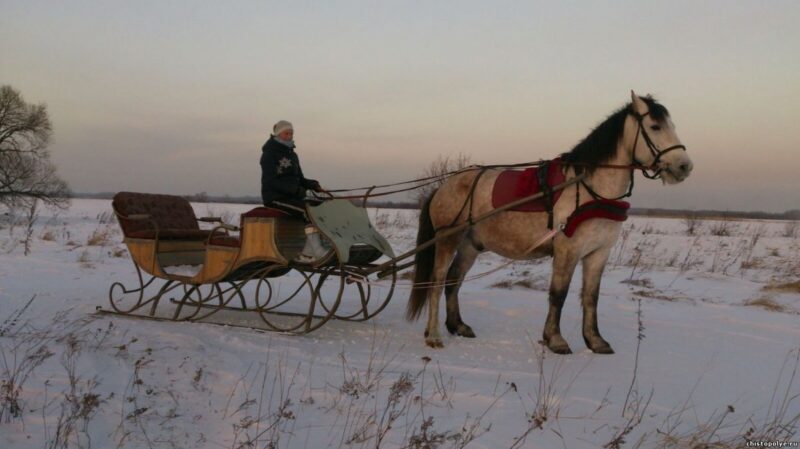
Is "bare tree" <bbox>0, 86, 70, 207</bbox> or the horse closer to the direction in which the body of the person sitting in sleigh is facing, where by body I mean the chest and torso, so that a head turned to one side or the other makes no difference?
the horse

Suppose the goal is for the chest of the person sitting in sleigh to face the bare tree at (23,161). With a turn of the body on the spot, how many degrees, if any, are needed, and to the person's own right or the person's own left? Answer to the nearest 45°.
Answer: approximately 135° to the person's own left

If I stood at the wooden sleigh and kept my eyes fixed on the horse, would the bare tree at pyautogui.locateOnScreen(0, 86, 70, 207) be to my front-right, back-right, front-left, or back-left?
back-left

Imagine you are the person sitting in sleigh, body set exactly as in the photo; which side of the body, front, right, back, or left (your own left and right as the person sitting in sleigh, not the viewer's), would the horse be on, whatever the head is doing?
front

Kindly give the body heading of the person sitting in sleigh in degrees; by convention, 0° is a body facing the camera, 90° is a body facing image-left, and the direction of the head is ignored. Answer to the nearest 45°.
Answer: approximately 270°
